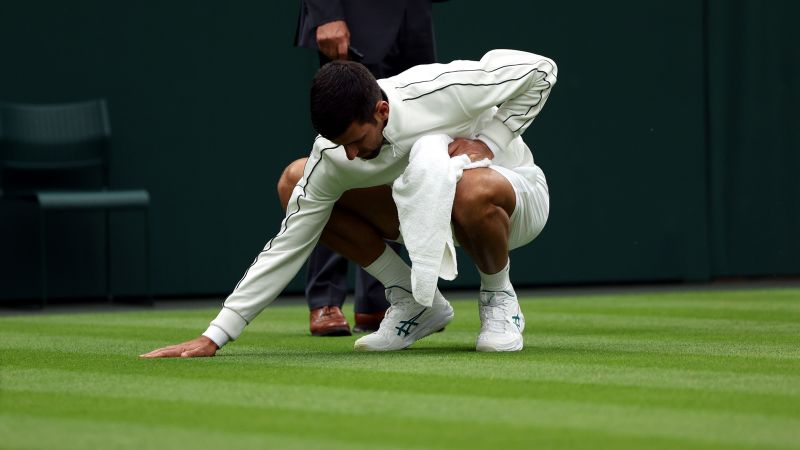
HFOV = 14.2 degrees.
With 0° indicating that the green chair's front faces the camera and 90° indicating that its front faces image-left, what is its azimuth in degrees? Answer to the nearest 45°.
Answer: approximately 315°

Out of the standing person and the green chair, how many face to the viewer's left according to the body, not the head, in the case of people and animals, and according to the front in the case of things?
0

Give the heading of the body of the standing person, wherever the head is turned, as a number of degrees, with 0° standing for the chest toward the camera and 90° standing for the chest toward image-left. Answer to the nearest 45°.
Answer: approximately 0°

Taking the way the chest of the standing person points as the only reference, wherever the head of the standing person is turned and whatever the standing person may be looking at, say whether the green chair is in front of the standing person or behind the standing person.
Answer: behind
